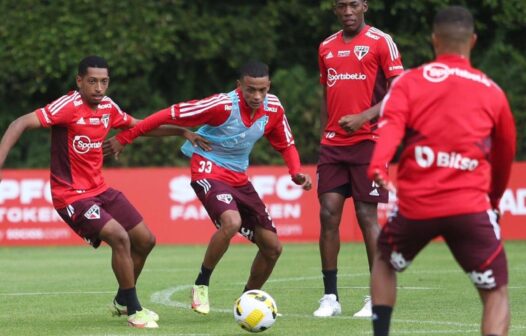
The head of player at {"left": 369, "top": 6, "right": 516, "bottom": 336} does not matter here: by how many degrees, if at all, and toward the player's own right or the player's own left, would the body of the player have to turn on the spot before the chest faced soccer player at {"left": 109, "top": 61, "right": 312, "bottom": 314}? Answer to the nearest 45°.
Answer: approximately 45° to the player's own left

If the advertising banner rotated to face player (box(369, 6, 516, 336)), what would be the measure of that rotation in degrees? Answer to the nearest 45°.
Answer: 0° — it already faces them

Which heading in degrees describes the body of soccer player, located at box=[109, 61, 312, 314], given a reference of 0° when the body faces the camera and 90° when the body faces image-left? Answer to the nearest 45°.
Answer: approximately 315°

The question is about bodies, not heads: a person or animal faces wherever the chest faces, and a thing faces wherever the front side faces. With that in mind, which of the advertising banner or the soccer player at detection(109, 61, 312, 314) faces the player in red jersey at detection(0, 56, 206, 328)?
the advertising banner

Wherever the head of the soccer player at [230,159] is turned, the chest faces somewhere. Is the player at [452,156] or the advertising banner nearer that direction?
the player

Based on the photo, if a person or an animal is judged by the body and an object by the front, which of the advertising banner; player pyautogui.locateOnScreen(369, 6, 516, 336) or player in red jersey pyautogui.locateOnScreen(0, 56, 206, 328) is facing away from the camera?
the player

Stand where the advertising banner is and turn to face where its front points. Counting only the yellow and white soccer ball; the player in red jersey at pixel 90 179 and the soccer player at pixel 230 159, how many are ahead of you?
3

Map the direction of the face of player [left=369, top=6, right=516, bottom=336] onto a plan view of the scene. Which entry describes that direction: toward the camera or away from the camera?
away from the camera

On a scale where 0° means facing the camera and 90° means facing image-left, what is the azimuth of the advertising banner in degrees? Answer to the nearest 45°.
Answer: approximately 0°

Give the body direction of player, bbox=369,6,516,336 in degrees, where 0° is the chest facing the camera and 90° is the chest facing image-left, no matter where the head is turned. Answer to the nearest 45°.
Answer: approximately 180°
